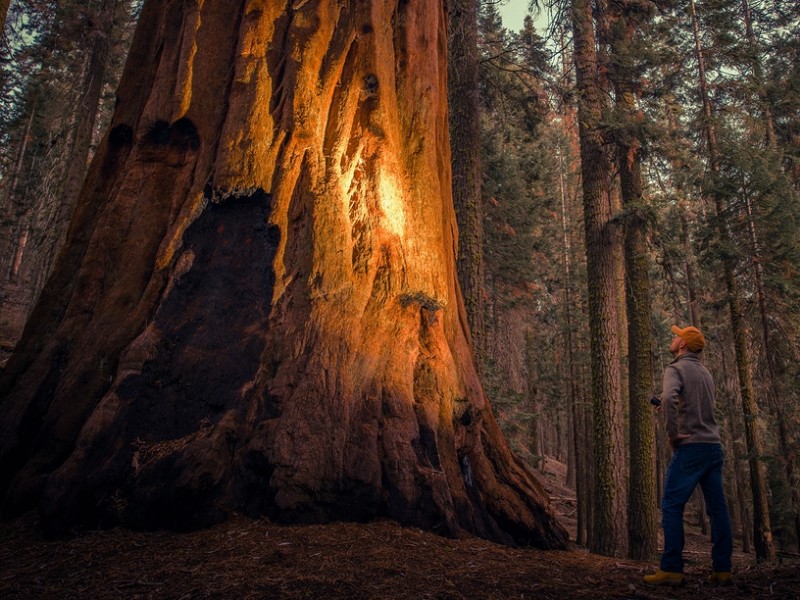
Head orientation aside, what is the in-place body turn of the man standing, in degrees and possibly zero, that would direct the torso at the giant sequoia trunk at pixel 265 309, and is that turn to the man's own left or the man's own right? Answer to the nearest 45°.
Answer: approximately 45° to the man's own left

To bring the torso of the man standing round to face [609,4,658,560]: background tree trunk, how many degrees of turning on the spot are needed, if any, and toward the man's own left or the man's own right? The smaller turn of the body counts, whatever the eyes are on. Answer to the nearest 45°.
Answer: approximately 45° to the man's own right

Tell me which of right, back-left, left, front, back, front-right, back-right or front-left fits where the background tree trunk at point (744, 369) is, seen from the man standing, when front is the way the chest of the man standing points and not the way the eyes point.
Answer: front-right

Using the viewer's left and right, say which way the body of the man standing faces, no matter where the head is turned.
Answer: facing away from the viewer and to the left of the viewer

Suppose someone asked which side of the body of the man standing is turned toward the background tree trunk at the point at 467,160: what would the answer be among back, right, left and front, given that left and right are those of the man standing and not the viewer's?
front
